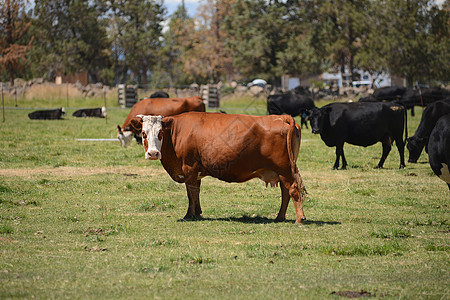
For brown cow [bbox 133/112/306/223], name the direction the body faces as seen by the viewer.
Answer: to the viewer's left

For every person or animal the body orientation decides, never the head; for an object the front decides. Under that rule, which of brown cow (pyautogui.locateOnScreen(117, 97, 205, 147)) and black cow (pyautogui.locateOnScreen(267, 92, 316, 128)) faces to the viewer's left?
the brown cow

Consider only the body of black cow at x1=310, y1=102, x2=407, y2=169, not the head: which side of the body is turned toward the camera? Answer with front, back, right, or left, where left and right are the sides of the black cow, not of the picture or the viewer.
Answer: left

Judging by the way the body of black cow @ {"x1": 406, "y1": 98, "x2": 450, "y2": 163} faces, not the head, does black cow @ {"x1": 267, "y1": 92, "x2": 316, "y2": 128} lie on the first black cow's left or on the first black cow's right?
on the first black cow's right

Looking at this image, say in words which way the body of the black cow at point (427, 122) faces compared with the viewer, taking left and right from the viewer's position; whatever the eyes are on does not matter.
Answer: facing to the left of the viewer

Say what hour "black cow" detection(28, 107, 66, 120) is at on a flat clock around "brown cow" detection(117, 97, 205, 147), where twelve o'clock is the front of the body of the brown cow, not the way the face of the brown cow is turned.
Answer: The black cow is roughly at 2 o'clock from the brown cow.

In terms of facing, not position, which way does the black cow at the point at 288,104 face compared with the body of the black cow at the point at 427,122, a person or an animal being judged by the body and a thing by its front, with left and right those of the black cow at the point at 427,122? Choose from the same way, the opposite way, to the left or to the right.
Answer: the opposite way

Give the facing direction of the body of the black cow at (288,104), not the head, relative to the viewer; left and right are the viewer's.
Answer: facing to the right of the viewer

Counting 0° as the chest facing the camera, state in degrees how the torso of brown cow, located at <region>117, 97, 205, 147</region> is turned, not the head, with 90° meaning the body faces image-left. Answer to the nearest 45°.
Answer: approximately 90°
